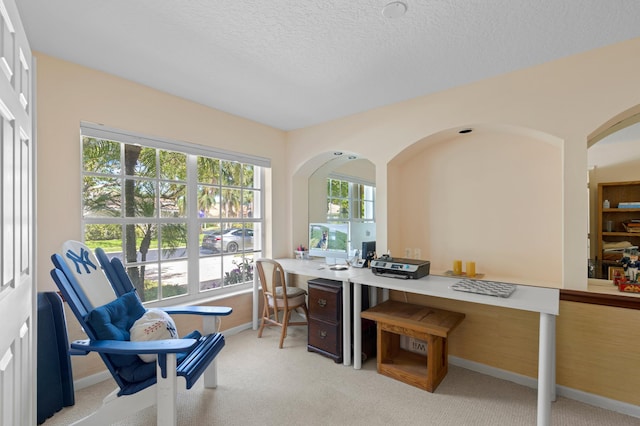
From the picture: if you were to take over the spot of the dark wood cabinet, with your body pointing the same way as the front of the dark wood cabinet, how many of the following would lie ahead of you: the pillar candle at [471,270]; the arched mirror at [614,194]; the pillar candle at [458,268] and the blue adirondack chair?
1

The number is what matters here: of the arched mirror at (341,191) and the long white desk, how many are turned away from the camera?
0

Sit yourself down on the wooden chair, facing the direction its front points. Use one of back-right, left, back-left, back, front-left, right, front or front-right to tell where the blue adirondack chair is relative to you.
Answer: back

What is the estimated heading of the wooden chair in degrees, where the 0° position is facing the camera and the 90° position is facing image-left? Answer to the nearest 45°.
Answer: approximately 225°

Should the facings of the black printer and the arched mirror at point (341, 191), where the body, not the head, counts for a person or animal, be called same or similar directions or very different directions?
same or similar directions

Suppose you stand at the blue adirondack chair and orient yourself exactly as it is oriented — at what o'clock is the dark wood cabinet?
The dark wood cabinet is roughly at 10 o'clock from the blue adirondack chair.

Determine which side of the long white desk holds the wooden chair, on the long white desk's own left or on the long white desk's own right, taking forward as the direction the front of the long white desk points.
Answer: on the long white desk's own right

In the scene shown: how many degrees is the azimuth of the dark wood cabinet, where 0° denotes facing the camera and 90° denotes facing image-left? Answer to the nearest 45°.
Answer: approximately 45°

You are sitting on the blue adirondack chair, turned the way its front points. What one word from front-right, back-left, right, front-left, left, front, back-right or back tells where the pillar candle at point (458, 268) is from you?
front-left

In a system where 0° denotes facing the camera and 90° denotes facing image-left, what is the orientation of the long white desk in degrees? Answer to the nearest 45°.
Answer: approximately 45°

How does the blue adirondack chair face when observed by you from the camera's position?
facing the viewer and to the right of the viewer

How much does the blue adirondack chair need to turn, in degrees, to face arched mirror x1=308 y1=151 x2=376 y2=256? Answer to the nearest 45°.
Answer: approximately 90° to its left

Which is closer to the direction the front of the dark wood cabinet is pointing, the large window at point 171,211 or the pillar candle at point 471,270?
the large window

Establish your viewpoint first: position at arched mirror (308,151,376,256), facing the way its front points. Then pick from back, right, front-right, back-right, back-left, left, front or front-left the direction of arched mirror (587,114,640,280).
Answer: left

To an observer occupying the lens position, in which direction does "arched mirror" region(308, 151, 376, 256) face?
facing the viewer and to the left of the viewer
